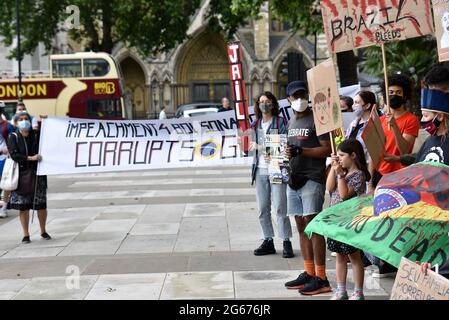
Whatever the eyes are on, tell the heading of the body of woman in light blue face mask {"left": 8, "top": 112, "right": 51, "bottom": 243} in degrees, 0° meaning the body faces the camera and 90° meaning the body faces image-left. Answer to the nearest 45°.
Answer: approximately 0°

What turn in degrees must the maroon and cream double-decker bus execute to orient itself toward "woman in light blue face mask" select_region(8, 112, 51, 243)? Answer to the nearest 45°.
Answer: approximately 90° to its right

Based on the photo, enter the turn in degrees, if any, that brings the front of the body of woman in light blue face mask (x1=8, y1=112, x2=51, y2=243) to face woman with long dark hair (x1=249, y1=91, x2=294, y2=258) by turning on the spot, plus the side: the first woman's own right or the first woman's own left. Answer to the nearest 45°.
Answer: approximately 45° to the first woman's own left

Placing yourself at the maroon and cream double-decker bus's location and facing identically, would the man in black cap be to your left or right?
on your right

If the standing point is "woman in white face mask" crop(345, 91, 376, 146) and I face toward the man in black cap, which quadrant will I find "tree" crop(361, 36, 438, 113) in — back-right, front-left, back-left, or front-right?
back-right

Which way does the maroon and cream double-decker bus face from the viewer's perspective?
to the viewer's right
